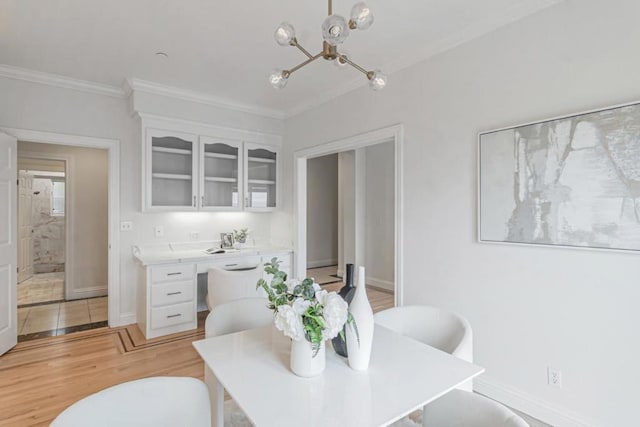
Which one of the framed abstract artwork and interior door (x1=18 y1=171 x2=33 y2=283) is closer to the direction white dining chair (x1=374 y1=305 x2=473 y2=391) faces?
the interior door

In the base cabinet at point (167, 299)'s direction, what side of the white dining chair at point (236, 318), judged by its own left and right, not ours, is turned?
back

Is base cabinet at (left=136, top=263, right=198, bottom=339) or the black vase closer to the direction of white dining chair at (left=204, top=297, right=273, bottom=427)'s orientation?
the black vase

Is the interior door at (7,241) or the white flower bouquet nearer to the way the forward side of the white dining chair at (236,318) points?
the white flower bouquet

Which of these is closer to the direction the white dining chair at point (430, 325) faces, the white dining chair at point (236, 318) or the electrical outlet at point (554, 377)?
the white dining chair

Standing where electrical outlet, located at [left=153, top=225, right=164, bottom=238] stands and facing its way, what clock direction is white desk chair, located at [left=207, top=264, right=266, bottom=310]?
The white desk chair is roughly at 11 o'clock from the electrical outlet.

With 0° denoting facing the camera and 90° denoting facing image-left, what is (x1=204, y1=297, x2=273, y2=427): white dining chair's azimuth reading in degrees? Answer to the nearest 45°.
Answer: approximately 315°

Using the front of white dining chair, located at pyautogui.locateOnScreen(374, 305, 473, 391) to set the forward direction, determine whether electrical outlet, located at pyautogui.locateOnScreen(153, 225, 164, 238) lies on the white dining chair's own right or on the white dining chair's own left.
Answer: on the white dining chair's own right
